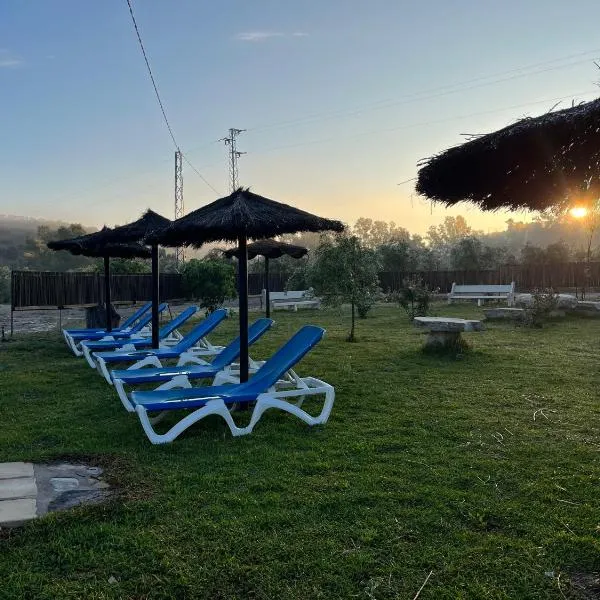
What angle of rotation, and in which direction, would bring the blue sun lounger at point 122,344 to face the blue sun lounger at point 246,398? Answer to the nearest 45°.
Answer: approximately 90° to its left

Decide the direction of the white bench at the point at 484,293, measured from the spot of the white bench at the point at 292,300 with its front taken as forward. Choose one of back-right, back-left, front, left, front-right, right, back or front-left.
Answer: left

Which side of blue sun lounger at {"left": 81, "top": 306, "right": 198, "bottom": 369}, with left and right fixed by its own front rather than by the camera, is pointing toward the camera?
left

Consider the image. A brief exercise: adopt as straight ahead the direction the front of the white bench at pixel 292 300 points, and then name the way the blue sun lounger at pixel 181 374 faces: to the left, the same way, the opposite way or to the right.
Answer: to the right

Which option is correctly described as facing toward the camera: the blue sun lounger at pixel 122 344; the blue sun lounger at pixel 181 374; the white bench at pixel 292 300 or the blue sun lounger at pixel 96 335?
the white bench

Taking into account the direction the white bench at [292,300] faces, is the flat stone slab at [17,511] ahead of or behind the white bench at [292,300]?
ahead

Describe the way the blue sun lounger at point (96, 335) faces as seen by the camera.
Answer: facing to the left of the viewer

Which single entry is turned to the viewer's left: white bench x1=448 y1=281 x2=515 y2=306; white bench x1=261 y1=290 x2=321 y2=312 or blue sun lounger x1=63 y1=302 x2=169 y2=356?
the blue sun lounger

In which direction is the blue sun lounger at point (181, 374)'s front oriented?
to the viewer's left

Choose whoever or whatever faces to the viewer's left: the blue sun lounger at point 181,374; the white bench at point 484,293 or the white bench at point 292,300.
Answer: the blue sun lounger

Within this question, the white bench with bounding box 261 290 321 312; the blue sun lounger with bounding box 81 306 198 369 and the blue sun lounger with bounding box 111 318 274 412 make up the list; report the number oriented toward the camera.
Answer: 1

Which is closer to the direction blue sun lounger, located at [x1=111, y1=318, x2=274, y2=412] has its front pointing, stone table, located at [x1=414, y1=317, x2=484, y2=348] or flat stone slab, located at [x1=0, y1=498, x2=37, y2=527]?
the flat stone slab

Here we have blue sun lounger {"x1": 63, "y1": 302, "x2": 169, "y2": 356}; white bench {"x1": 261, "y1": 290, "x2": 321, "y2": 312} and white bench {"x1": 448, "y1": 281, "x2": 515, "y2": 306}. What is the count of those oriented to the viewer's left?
1

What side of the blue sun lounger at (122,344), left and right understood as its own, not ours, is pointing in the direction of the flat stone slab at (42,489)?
left
